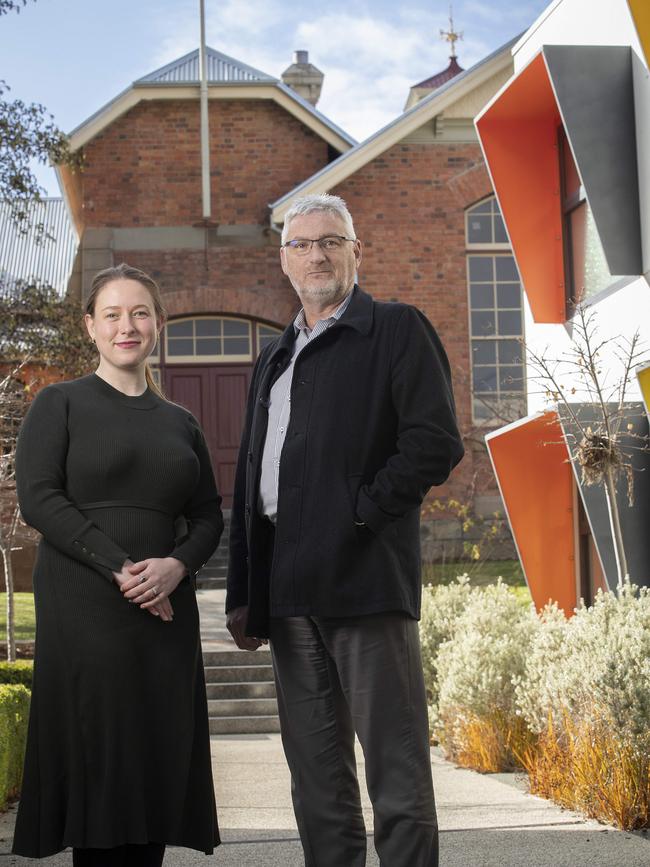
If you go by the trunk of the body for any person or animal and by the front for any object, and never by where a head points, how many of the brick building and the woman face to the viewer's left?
0

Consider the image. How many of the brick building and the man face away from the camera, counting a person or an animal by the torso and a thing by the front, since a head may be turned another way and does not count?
0

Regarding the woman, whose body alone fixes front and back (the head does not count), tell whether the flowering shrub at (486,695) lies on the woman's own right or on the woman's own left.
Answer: on the woman's own left

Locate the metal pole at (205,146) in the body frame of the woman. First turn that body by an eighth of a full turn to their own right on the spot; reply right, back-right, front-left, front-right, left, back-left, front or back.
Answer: back

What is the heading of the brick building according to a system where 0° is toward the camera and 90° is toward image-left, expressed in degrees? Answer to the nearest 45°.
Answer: approximately 0°

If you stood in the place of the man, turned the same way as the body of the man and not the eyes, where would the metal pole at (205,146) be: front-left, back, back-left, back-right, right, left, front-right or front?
back-right

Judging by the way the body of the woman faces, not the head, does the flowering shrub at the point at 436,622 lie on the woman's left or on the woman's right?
on the woman's left

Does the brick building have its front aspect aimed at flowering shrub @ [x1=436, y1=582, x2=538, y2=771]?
yes

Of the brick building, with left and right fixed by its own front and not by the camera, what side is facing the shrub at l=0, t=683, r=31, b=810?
front

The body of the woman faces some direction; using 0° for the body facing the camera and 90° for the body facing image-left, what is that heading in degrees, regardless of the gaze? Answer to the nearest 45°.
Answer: approximately 315°

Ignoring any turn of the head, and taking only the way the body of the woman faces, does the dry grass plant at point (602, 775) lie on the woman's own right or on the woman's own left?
on the woman's own left

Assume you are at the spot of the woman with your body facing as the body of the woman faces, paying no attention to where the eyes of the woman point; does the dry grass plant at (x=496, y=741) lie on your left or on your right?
on your left

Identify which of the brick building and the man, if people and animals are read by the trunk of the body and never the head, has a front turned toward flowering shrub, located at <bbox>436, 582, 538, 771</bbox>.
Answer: the brick building
